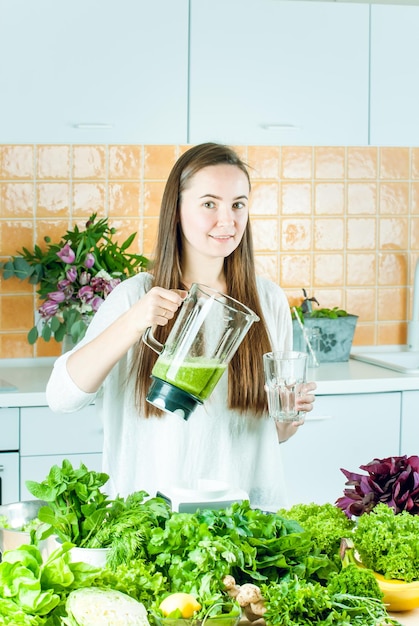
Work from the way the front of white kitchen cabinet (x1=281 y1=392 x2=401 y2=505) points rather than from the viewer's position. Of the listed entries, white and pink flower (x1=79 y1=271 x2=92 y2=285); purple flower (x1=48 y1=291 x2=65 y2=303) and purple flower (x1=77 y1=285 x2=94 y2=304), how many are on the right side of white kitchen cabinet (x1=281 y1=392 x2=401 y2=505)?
3

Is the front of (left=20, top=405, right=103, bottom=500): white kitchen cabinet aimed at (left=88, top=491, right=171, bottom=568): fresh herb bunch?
yes

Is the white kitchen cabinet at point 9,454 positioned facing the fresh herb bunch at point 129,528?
yes

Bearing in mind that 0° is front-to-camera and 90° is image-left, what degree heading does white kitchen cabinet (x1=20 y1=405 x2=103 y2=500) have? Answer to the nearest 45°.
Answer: approximately 0°

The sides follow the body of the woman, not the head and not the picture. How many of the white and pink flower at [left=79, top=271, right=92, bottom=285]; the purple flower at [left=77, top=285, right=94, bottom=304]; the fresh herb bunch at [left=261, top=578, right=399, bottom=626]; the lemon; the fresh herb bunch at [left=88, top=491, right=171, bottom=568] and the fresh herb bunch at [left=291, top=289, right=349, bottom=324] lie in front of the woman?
3

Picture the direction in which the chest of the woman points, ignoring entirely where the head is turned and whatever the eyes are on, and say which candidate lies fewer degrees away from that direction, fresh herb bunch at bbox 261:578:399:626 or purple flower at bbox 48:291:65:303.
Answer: the fresh herb bunch

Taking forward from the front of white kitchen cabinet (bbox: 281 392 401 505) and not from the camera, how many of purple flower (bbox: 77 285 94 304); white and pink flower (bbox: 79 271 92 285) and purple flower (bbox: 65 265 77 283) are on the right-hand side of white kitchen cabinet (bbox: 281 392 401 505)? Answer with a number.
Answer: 3

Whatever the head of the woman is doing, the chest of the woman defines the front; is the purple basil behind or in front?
in front

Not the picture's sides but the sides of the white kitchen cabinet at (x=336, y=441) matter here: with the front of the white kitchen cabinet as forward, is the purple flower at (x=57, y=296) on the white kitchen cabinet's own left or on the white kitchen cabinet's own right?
on the white kitchen cabinet's own right

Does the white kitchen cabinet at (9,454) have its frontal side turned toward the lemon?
yes

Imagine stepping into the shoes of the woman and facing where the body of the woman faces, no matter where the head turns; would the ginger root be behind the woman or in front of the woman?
in front
